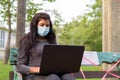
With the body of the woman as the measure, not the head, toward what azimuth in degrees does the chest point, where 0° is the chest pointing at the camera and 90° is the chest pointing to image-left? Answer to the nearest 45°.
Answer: approximately 315°
